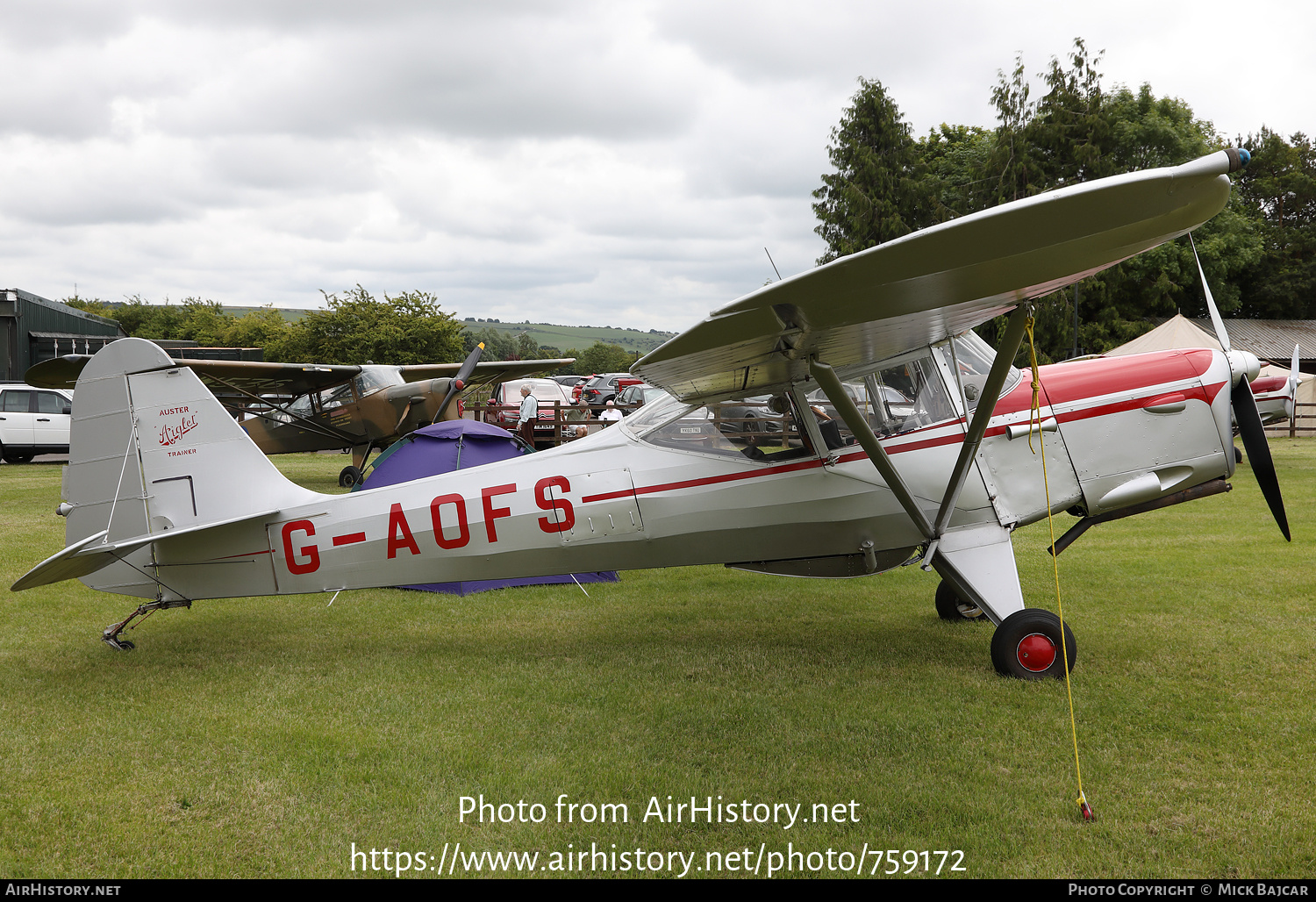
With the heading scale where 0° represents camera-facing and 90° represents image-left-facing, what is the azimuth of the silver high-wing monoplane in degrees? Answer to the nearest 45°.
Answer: approximately 270°

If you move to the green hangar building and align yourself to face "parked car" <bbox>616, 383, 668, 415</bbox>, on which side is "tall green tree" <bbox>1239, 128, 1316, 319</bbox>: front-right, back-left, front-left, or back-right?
front-left

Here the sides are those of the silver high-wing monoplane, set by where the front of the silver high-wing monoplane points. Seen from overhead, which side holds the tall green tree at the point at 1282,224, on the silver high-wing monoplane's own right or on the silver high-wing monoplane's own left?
on the silver high-wing monoplane's own left

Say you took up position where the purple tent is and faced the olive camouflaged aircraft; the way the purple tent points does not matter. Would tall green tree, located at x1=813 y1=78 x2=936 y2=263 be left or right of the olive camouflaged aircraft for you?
right

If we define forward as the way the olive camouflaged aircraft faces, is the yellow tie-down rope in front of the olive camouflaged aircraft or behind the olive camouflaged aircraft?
in front

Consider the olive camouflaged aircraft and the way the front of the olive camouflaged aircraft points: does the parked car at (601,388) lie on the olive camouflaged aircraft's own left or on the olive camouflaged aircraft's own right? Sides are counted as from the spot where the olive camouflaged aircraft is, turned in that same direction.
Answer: on the olive camouflaged aircraft's own left

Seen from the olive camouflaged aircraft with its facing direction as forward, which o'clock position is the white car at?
The white car is roughly at 6 o'clock from the olive camouflaged aircraft.

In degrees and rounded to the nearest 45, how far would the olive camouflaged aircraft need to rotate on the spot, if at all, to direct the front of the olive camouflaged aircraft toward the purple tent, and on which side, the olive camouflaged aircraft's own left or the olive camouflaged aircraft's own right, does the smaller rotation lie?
approximately 45° to the olive camouflaged aircraft's own right
